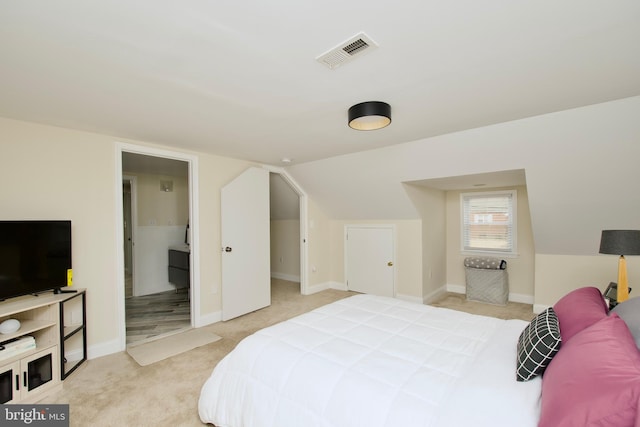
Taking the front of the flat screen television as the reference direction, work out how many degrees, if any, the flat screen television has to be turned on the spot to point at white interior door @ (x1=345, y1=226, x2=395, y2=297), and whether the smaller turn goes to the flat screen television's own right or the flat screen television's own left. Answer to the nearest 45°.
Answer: approximately 45° to the flat screen television's own left

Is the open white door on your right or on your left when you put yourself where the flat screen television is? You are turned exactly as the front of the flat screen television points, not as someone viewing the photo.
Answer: on your left

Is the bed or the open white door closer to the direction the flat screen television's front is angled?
the bed

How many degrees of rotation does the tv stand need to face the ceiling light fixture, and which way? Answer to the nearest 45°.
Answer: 0° — it already faces it

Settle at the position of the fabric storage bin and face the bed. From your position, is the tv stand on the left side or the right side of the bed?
right

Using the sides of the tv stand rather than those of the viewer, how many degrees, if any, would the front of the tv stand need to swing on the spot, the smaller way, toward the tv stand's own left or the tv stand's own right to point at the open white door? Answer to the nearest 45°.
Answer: approximately 45° to the tv stand's own left
